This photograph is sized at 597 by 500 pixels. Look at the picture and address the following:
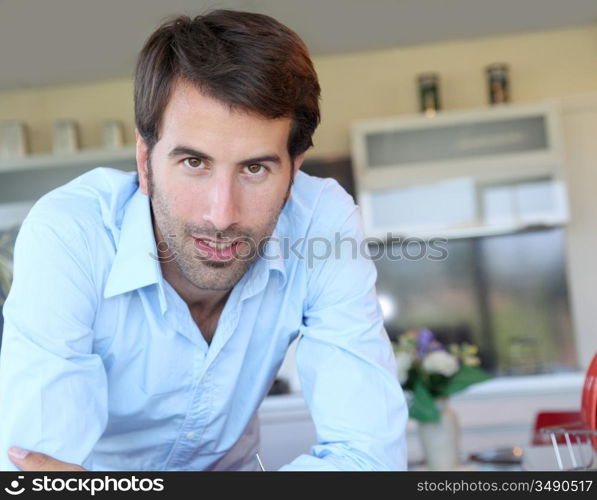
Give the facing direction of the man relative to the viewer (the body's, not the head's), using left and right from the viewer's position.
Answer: facing the viewer

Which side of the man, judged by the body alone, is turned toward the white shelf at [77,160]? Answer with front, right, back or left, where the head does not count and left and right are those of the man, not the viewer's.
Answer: back

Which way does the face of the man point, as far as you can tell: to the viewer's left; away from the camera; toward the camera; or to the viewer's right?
toward the camera

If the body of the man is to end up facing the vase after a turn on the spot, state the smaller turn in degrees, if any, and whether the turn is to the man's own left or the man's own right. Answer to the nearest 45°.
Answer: approximately 135° to the man's own left
